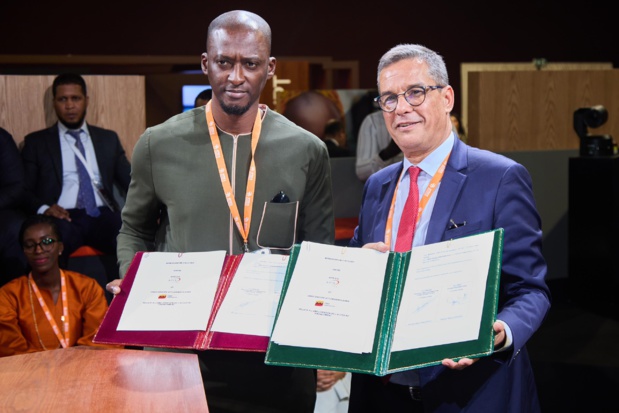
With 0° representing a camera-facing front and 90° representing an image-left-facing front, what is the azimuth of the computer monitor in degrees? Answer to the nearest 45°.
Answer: approximately 0°

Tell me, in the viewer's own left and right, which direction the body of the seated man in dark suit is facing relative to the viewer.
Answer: facing the viewer

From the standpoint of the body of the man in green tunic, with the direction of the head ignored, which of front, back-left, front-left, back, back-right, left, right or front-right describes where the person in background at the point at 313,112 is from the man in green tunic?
back

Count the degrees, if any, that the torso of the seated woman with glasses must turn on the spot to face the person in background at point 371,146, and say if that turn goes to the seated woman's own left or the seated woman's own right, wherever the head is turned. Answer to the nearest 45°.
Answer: approximately 135° to the seated woman's own left

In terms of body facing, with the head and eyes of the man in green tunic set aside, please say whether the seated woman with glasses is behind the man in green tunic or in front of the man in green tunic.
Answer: behind

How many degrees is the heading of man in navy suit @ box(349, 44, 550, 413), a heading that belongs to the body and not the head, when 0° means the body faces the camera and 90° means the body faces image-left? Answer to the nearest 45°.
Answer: approximately 45°

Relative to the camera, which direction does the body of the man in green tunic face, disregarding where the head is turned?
toward the camera

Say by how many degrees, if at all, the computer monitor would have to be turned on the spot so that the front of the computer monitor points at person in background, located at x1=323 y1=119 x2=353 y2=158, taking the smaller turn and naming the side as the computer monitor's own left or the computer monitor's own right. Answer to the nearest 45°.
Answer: approximately 90° to the computer monitor's own left

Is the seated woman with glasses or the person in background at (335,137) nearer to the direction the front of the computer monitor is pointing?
the seated woman with glasses

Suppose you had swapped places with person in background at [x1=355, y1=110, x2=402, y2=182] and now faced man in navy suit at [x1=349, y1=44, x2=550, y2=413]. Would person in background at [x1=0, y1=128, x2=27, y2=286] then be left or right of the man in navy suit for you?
right

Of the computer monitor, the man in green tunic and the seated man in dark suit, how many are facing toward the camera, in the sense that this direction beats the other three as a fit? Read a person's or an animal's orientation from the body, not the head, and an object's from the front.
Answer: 3
